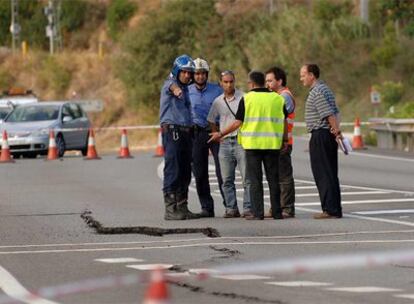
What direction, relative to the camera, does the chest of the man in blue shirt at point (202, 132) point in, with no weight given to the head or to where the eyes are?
toward the camera

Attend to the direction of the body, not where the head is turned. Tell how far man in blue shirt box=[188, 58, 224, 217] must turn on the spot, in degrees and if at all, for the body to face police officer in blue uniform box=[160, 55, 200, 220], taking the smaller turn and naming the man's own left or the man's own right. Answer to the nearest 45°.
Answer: approximately 45° to the man's own right

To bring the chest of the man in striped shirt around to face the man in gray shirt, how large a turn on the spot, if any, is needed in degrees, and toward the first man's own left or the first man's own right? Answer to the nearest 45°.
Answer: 0° — they already face them

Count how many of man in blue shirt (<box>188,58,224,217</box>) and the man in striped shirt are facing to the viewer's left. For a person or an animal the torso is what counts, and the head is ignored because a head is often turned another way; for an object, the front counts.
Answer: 1

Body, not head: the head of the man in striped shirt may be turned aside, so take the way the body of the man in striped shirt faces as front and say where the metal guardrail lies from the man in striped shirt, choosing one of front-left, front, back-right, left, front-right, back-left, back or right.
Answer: right

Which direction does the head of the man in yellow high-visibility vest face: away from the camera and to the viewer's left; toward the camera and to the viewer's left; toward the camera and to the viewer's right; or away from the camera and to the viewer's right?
away from the camera and to the viewer's left

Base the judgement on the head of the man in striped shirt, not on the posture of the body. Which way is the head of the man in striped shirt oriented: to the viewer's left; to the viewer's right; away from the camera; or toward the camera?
to the viewer's left

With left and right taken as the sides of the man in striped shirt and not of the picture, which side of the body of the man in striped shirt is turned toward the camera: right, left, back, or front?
left

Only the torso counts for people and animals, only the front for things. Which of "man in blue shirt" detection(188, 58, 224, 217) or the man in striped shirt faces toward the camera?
the man in blue shirt
